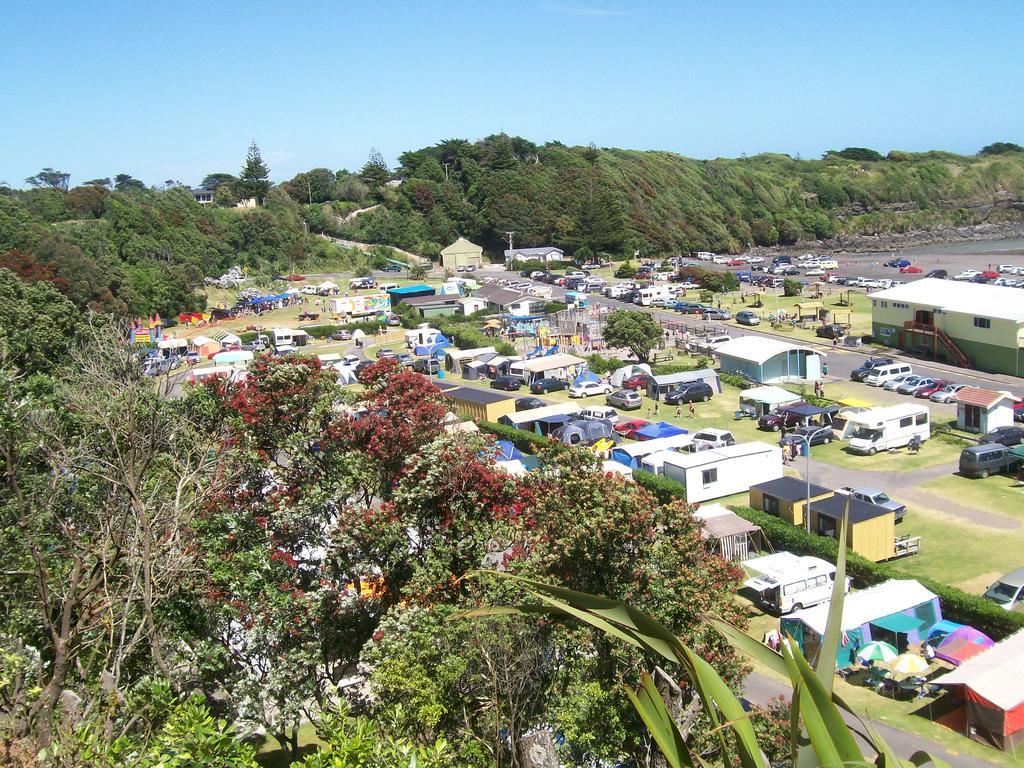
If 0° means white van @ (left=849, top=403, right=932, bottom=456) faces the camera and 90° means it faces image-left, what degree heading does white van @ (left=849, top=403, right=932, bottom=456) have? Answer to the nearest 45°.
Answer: approximately 45°

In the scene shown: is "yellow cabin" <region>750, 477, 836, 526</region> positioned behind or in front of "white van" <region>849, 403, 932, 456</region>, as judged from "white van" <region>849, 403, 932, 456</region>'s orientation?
in front

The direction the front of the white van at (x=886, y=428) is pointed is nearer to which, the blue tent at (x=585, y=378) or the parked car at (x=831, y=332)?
the blue tent

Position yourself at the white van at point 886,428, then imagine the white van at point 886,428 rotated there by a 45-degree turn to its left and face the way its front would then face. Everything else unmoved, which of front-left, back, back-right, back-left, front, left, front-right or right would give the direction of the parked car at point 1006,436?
left

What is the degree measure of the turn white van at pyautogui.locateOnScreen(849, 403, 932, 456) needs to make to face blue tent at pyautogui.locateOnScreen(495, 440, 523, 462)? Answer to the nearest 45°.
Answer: approximately 45° to its right

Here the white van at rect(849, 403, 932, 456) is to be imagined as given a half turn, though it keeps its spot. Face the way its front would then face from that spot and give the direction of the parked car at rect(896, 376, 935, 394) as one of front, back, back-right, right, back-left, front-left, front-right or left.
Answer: front-left

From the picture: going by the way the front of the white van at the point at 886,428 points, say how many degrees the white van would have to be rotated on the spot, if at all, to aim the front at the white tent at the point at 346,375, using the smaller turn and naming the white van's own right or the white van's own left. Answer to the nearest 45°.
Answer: approximately 45° to the white van's own right

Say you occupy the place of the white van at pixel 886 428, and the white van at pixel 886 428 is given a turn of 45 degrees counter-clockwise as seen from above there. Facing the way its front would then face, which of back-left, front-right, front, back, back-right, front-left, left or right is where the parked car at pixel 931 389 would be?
back

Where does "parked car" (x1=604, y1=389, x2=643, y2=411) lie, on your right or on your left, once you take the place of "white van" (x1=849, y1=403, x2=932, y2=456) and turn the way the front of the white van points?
on your right

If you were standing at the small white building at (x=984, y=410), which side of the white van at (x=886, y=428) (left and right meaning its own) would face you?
back
